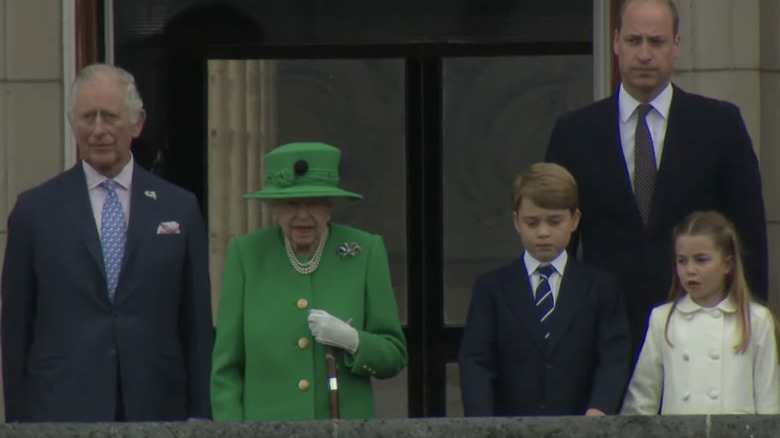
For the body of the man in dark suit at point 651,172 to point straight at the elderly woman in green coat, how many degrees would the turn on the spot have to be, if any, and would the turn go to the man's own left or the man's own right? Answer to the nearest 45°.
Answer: approximately 90° to the man's own right

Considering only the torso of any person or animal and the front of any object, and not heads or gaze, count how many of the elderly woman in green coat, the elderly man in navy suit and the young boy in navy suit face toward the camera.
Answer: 3

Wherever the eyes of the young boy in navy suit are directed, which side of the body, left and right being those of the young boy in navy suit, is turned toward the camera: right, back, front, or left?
front

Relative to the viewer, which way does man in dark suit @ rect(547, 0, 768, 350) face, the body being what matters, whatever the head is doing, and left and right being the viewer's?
facing the viewer

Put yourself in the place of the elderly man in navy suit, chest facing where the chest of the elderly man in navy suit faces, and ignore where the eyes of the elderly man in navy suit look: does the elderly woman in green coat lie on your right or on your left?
on your left

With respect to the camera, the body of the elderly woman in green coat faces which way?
toward the camera

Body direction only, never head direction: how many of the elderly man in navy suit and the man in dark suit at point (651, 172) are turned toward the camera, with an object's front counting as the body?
2

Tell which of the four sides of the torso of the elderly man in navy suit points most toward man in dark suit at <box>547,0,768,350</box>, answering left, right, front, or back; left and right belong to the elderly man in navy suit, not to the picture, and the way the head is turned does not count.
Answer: left

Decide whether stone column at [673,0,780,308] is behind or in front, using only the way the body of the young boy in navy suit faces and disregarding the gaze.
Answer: behind

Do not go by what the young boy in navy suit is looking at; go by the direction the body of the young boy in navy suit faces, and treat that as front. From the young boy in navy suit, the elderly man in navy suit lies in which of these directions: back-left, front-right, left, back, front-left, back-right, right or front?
right

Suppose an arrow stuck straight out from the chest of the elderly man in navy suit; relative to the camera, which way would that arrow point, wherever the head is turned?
toward the camera

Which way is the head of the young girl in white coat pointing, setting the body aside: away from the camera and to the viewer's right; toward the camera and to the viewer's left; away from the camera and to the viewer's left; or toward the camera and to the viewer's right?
toward the camera and to the viewer's left

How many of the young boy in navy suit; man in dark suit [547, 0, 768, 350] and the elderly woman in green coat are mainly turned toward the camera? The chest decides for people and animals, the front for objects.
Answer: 3

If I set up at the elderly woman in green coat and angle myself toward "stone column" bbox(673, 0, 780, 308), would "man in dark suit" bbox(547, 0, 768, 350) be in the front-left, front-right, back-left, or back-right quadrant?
front-right

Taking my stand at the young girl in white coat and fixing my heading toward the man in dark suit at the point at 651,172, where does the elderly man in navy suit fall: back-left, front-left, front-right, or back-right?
front-left
